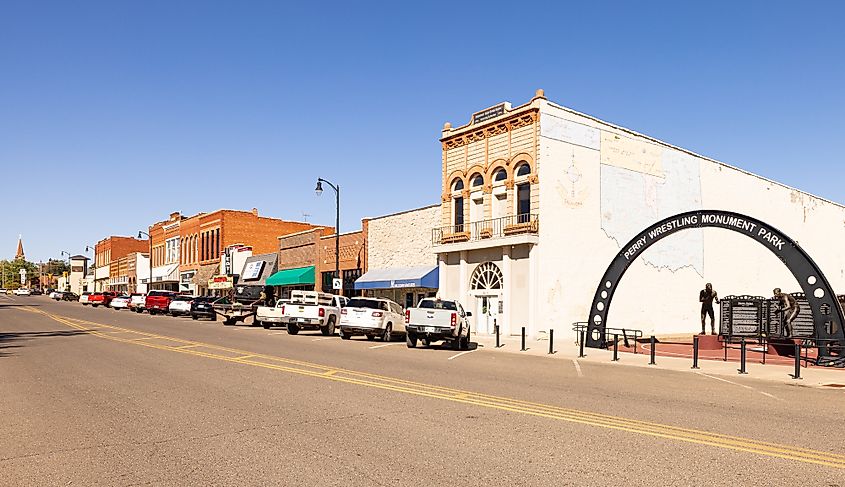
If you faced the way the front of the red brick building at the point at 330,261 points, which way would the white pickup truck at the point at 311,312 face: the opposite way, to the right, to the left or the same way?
the opposite way

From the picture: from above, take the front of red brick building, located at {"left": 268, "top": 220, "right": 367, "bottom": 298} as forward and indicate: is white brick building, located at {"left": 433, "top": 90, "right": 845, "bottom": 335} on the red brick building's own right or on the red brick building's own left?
on the red brick building's own left

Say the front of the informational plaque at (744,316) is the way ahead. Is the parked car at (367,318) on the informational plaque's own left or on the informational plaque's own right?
on the informational plaque's own right

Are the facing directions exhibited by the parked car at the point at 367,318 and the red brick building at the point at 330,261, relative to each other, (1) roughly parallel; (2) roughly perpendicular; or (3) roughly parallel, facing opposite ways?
roughly parallel, facing opposite ways

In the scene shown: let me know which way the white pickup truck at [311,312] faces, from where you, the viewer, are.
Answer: facing away from the viewer and to the right of the viewer

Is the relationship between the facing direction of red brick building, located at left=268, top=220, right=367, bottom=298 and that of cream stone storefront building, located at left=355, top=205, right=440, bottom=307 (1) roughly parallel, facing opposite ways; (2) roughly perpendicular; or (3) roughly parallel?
roughly parallel

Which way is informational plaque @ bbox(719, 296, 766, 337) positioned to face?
toward the camera

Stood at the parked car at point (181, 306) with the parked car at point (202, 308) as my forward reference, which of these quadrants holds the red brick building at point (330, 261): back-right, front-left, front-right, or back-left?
front-left

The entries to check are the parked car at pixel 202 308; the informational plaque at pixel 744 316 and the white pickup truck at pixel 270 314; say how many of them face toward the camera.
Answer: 1

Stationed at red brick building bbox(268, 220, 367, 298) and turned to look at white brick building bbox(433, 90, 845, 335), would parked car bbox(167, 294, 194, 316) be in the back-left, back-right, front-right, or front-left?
back-right

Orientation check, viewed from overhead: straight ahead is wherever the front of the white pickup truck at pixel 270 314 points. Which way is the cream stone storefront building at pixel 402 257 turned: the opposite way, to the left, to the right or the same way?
the opposite way

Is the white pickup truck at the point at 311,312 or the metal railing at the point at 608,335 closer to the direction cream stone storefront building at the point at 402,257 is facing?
the white pickup truck

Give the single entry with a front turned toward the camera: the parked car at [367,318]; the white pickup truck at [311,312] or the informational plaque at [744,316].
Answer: the informational plaque

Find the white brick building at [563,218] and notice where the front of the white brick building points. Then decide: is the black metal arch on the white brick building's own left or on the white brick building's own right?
on the white brick building's own left

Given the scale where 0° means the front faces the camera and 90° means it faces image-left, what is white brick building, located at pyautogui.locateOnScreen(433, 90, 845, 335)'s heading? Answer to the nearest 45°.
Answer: approximately 45°

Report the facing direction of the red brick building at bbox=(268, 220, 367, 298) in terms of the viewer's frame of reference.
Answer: facing the viewer and to the left of the viewer
